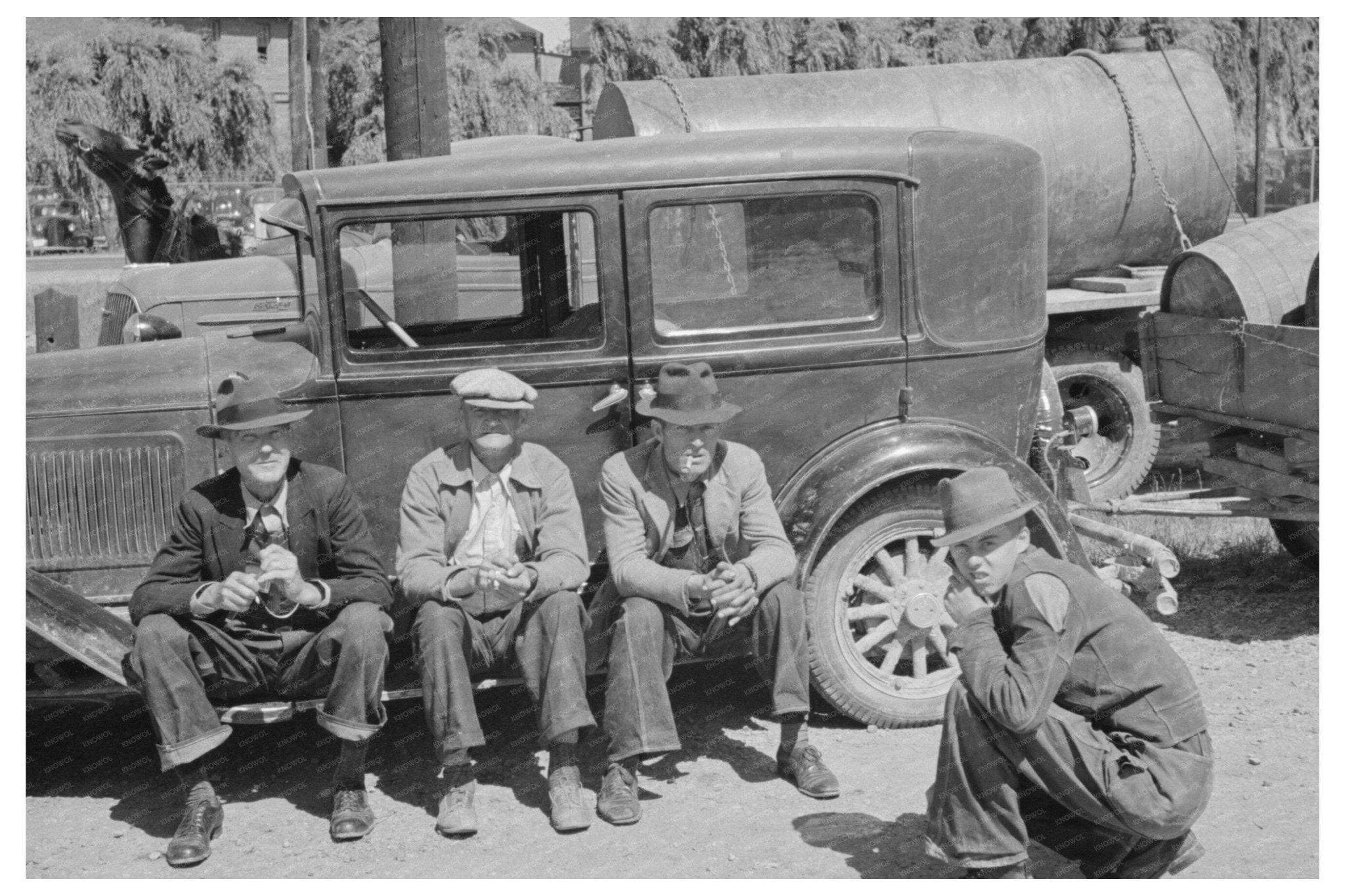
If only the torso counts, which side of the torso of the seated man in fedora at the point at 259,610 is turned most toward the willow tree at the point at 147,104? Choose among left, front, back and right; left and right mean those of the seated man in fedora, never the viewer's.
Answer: back

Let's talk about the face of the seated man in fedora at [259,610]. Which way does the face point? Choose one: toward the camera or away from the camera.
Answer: toward the camera

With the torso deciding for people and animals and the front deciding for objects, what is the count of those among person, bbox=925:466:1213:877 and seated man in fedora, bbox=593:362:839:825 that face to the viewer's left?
1

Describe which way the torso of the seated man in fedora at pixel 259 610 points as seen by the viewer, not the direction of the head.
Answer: toward the camera

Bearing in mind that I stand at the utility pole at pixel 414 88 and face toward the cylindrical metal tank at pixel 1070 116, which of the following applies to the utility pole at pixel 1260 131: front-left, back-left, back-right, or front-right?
front-left

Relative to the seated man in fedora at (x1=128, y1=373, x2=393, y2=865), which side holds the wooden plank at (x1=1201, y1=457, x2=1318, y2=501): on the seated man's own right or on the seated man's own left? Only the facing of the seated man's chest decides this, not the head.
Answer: on the seated man's own left

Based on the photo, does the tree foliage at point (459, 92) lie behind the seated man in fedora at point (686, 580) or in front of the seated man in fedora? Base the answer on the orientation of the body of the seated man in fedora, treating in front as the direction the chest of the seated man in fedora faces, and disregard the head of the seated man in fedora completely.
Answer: behind

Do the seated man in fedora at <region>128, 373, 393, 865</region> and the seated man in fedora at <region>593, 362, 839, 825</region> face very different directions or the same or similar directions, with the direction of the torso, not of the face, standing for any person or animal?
same or similar directions

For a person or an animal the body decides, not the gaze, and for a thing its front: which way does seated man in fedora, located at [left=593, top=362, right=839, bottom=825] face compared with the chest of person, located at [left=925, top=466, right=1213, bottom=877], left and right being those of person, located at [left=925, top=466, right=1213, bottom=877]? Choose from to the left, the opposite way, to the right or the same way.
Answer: to the left
